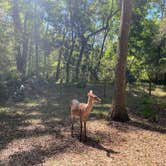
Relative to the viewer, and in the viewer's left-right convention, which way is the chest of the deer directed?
facing the viewer and to the right of the viewer

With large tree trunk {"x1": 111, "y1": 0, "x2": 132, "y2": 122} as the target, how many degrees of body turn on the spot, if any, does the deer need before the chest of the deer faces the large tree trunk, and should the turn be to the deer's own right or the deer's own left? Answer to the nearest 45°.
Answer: approximately 90° to the deer's own left
